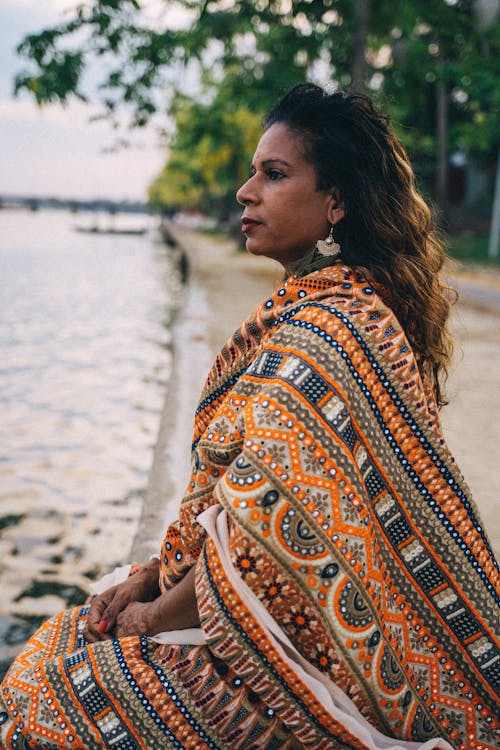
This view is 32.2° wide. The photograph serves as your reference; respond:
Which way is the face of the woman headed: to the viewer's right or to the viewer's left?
to the viewer's left

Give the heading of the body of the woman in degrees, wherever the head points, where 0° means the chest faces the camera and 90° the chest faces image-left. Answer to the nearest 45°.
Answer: approximately 90°

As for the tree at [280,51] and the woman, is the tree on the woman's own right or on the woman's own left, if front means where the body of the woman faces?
on the woman's own right
